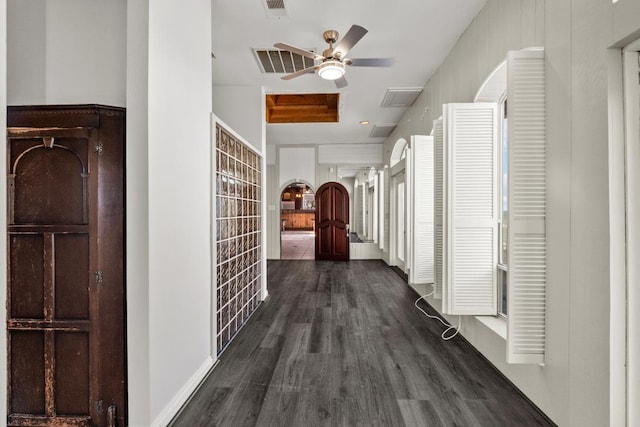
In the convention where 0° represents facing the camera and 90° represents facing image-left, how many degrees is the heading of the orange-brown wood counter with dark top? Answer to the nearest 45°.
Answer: approximately 0°

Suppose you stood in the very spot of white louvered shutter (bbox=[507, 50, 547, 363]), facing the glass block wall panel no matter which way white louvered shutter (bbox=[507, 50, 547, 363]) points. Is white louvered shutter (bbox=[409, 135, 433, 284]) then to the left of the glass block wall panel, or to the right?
right
